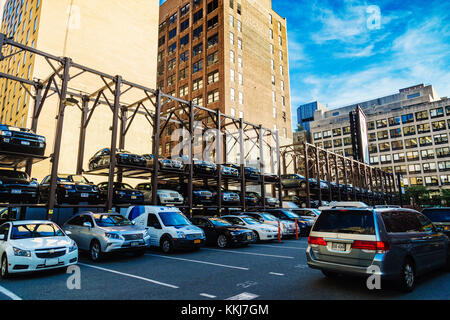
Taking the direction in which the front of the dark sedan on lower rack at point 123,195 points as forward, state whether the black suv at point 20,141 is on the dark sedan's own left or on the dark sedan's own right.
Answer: on the dark sedan's own right

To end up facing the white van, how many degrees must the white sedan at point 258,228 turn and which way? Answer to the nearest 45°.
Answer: approximately 90° to its right

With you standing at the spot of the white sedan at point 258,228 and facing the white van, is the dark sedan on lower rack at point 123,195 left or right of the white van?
right

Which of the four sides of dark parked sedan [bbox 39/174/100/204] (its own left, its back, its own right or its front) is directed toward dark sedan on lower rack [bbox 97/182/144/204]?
left

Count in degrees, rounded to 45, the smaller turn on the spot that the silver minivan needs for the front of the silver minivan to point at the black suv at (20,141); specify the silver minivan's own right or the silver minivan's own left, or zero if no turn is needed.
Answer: approximately 135° to the silver minivan's own left

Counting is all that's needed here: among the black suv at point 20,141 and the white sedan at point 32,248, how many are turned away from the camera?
0
